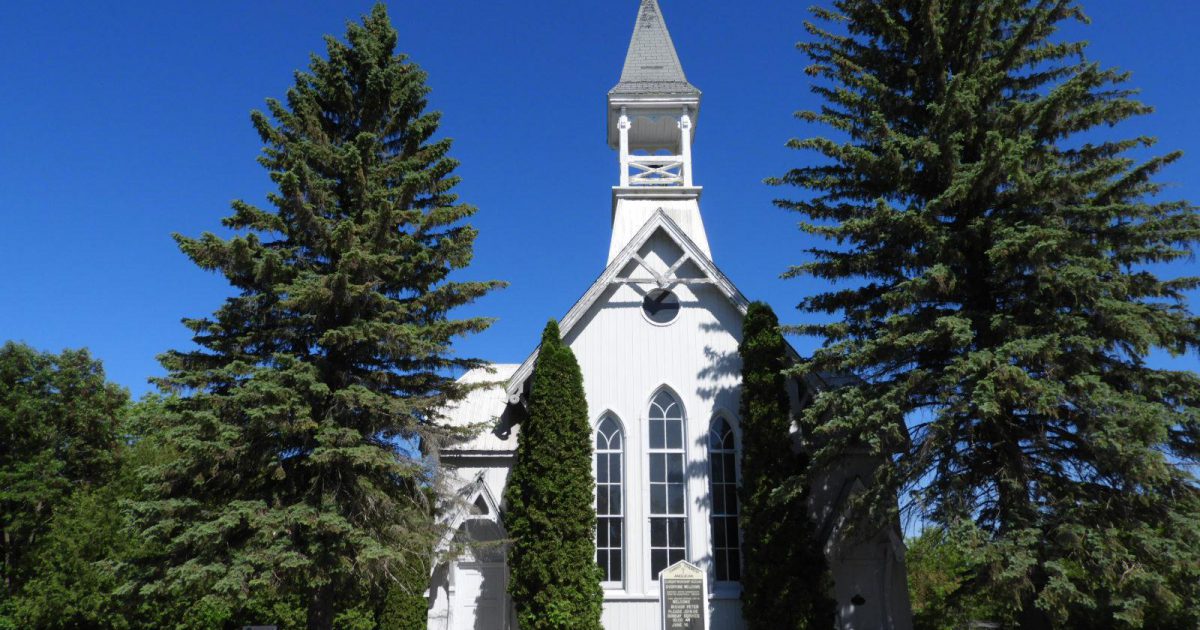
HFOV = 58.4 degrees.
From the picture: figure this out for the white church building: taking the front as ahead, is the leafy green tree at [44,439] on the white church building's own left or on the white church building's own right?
on the white church building's own right

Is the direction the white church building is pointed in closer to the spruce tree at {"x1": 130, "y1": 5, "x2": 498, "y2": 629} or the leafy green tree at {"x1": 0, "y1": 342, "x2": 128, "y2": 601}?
the spruce tree

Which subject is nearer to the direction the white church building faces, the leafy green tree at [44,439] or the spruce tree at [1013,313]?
the spruce tree

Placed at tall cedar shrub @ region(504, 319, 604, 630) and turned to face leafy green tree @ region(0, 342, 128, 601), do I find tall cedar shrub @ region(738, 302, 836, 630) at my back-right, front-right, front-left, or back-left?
back-right

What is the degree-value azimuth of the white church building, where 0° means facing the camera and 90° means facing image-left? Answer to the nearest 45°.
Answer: approximately 0°

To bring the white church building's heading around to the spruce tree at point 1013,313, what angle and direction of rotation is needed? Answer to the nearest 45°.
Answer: approximately 45° to its left
